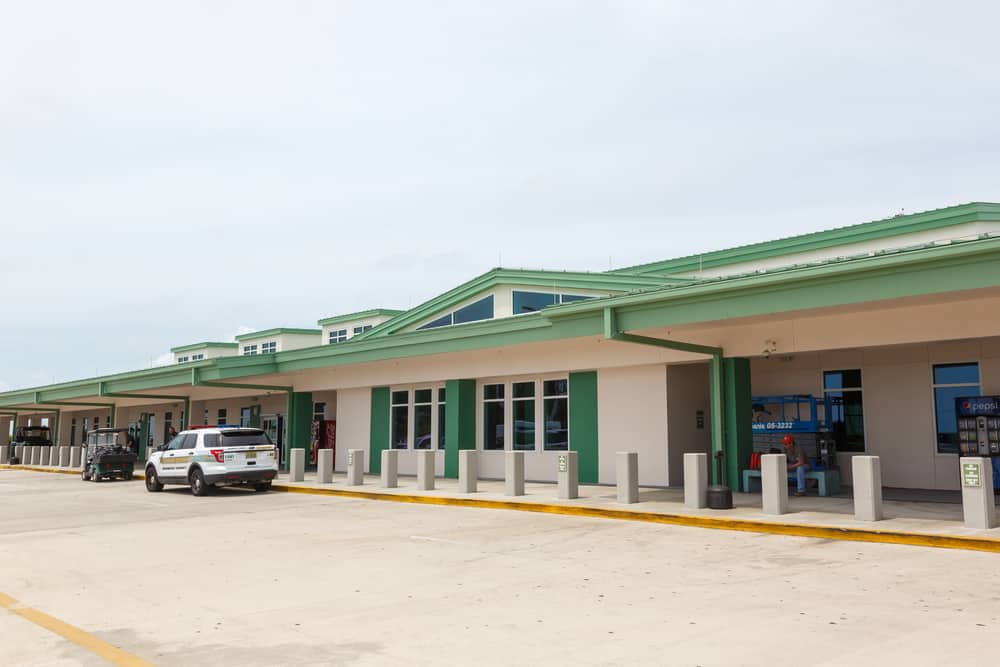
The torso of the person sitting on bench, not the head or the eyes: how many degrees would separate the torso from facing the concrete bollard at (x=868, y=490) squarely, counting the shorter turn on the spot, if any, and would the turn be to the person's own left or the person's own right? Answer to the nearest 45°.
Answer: approximately 45° to the person's own left

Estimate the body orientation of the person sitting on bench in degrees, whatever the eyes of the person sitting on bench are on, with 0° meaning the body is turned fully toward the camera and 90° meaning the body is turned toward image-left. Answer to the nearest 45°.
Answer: approximately 45°

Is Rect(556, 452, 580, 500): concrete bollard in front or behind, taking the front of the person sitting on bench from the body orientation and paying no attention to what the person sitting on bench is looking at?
in front

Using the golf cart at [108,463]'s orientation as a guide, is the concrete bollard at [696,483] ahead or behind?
behind

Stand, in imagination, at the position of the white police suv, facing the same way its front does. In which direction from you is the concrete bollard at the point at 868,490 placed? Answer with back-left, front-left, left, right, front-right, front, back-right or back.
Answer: back

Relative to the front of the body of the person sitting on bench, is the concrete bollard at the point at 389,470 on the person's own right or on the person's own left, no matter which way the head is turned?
on the person's own right

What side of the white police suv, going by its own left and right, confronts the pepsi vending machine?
back

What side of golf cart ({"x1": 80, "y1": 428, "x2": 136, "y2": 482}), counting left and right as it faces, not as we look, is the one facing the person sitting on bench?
back

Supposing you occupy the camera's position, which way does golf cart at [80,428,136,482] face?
facing away from the viewer and to the left of the viewer

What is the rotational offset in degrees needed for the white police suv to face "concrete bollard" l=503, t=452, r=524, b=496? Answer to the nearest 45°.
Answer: approximately 180°

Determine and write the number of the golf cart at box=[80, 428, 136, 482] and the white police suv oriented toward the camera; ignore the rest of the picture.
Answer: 0

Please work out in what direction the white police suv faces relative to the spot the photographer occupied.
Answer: facing away from the viewer and to the left of the viewer

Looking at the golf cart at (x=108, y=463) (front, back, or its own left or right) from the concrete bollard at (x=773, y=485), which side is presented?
back
